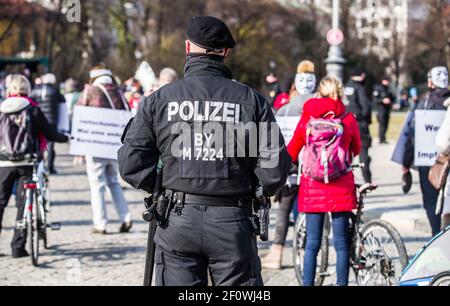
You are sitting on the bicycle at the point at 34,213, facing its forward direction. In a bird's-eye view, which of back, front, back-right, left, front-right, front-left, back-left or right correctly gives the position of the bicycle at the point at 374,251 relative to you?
back-right

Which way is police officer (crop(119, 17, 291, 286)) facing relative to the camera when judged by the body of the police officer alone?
away from the camera

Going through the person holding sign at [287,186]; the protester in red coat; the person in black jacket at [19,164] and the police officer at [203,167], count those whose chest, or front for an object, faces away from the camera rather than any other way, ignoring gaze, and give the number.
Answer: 3

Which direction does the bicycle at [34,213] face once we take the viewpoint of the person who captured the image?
facing away from the viewer

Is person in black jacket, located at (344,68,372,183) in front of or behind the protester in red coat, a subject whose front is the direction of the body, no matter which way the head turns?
in front

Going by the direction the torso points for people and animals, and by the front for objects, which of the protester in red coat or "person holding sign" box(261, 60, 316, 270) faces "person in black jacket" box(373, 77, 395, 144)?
the protester in red coat

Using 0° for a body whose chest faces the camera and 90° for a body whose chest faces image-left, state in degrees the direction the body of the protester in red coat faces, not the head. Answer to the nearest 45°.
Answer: approximately 180°

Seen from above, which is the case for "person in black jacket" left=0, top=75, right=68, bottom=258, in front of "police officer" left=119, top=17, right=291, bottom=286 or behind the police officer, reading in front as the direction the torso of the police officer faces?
in front

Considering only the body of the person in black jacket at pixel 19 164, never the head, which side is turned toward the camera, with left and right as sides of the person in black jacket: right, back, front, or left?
back
